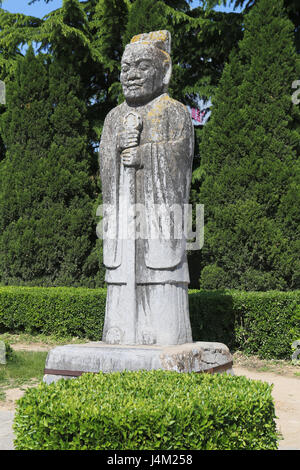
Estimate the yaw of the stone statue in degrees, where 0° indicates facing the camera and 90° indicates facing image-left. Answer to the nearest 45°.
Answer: approximately 45°

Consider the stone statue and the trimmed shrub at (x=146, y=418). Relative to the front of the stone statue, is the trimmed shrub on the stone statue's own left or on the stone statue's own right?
on the stone statue's own left

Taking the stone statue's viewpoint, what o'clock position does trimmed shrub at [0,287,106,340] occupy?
The trimmed shrub is roughly at 4 o'clock from the stone statue.

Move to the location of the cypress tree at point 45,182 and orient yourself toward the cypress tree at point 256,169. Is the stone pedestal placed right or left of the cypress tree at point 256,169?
right

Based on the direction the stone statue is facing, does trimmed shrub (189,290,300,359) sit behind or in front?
behind
